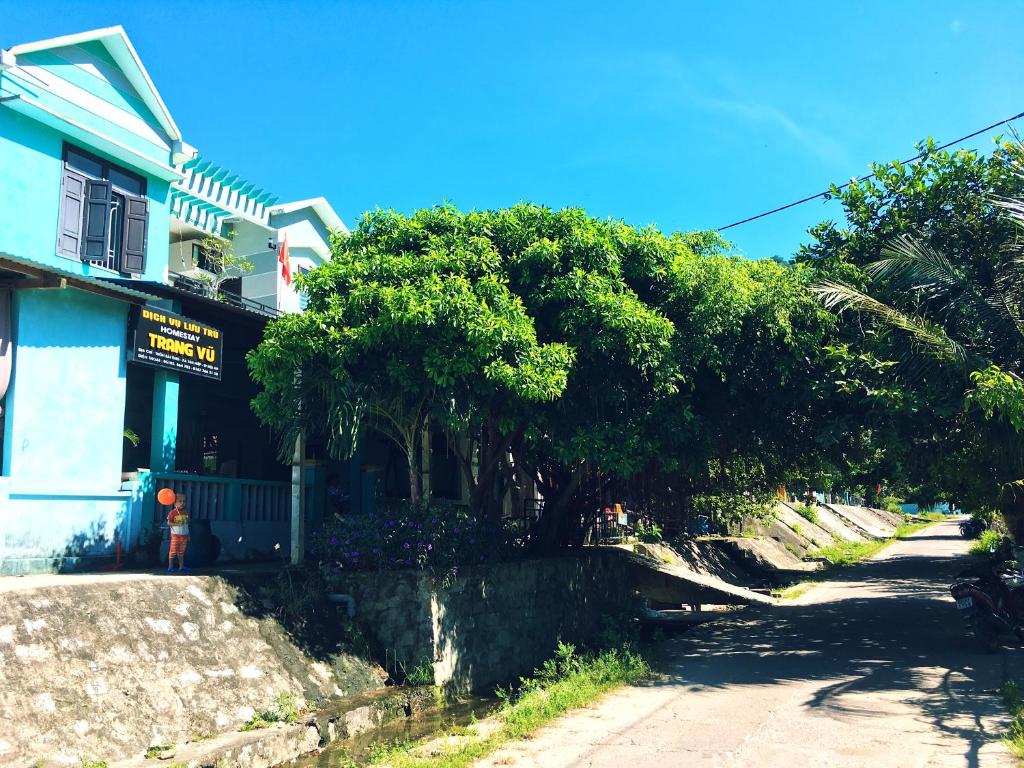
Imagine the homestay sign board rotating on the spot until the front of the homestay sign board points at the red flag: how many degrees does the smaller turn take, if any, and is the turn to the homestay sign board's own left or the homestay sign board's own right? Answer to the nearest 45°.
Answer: approximately 135° to the homestay sign board's own left

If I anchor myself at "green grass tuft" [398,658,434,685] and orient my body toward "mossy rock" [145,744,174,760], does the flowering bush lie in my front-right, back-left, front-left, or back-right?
back-right

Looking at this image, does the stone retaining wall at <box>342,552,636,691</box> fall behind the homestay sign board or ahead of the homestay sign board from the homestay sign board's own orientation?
ahead

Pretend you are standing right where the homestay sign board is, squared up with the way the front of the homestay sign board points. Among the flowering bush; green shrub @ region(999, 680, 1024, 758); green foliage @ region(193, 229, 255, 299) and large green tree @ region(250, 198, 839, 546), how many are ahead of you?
3

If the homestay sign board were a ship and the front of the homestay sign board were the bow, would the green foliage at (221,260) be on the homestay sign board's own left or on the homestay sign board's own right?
on the homestay sign board's own left

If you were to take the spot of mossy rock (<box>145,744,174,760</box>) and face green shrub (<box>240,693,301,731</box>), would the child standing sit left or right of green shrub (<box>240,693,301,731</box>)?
left

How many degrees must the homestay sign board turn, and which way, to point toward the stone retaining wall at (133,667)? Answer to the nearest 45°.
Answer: approximately 45° to its right

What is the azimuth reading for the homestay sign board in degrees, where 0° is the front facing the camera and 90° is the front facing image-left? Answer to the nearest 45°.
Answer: approximately 315°

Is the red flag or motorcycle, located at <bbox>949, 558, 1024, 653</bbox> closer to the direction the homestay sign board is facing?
the motorcycle
